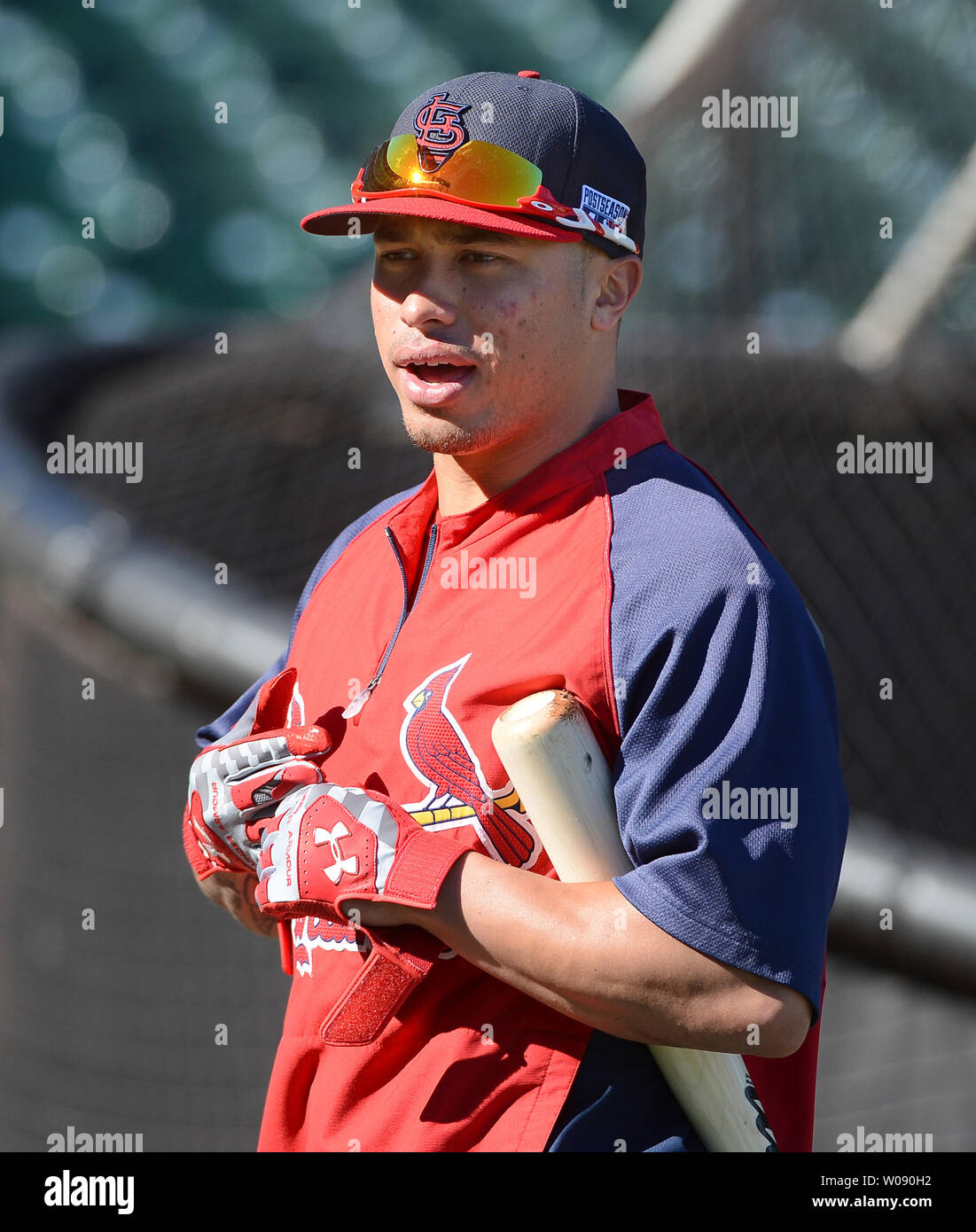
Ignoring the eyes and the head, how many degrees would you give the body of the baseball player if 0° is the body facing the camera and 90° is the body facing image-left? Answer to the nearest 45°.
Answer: approximately 45°
